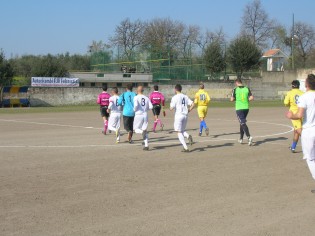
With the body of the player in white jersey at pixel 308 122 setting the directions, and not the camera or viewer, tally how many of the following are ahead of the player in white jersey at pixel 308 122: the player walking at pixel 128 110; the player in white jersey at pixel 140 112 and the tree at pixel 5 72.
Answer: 3

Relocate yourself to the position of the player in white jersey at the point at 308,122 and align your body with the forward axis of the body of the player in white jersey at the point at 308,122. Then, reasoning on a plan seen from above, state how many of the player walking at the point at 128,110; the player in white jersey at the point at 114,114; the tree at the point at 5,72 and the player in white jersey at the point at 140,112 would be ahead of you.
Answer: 4

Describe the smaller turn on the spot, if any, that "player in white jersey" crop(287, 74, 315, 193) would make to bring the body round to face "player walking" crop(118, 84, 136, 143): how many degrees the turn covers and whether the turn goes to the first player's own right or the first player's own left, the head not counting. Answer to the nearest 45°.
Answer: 0° — they already face them

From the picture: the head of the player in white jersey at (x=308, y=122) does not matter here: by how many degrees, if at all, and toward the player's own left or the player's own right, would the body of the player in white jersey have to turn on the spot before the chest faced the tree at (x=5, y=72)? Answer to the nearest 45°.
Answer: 0° — they already face it

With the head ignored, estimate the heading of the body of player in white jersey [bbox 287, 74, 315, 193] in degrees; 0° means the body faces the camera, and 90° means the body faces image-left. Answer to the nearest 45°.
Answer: approximately 135°

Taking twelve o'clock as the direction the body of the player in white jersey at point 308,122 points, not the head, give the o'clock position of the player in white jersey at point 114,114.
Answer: the player in white jersey at point 114,114 is roughly at 12 o'clock from the player in white jersey at point 308,122.

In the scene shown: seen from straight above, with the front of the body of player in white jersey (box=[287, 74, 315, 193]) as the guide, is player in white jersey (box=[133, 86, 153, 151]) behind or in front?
in front

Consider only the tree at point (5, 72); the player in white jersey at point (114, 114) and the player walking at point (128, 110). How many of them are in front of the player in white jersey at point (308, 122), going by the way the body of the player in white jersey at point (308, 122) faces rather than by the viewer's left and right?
3
